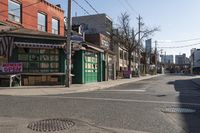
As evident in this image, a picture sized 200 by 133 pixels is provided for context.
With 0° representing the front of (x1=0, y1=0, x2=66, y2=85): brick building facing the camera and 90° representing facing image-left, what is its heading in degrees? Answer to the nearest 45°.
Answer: approximately 315°
